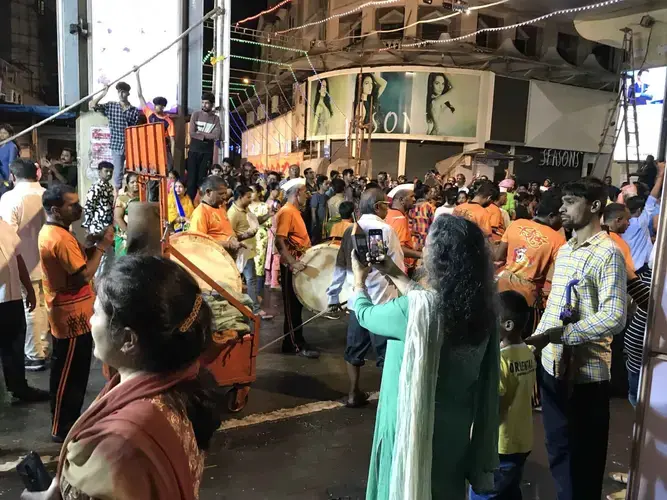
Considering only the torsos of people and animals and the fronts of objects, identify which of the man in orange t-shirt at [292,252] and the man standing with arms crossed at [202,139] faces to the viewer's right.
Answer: the man in orange t-shirt

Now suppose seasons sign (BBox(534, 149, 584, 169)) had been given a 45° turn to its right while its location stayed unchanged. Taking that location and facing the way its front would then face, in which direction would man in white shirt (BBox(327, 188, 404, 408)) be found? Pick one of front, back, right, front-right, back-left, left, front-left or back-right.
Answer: front-left

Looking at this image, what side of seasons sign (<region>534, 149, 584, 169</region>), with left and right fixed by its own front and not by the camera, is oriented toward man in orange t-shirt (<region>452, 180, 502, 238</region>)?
front

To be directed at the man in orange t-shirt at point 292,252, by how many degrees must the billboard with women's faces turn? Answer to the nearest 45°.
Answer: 0° — it already faces them

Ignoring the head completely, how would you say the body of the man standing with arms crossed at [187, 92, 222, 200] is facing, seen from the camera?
toward the camera

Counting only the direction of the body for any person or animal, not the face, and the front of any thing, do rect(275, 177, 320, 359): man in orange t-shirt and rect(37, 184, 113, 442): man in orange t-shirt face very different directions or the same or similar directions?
same or similar directions

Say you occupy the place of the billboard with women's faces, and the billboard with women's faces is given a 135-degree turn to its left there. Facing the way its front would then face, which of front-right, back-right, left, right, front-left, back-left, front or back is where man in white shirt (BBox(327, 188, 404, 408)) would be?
back-right

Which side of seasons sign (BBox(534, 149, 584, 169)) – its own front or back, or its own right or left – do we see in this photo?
front

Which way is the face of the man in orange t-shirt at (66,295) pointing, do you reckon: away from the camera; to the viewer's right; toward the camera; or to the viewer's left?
to the viewer's right

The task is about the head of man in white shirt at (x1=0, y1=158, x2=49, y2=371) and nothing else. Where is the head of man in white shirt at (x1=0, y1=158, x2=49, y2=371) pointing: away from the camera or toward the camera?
away from the camera

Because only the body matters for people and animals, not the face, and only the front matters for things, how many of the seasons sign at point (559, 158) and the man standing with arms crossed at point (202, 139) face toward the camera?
2

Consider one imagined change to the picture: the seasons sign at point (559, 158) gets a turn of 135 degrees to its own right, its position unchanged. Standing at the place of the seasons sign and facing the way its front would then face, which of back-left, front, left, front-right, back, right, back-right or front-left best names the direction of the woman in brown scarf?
back-left
